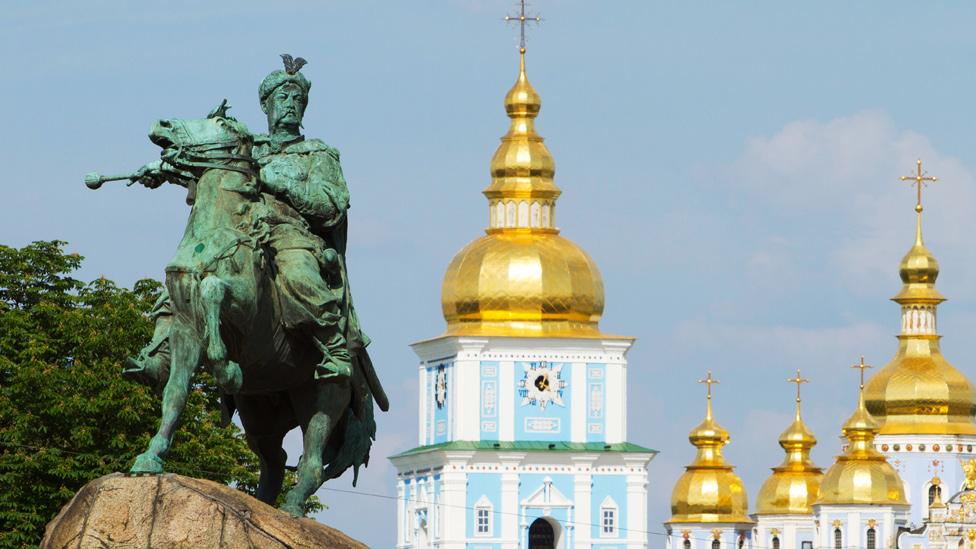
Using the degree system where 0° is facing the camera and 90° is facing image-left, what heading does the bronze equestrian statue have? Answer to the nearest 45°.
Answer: approximately 45°

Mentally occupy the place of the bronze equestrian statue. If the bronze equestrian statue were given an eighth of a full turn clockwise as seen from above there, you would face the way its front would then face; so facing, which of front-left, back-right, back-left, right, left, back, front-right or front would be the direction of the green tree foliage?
right
